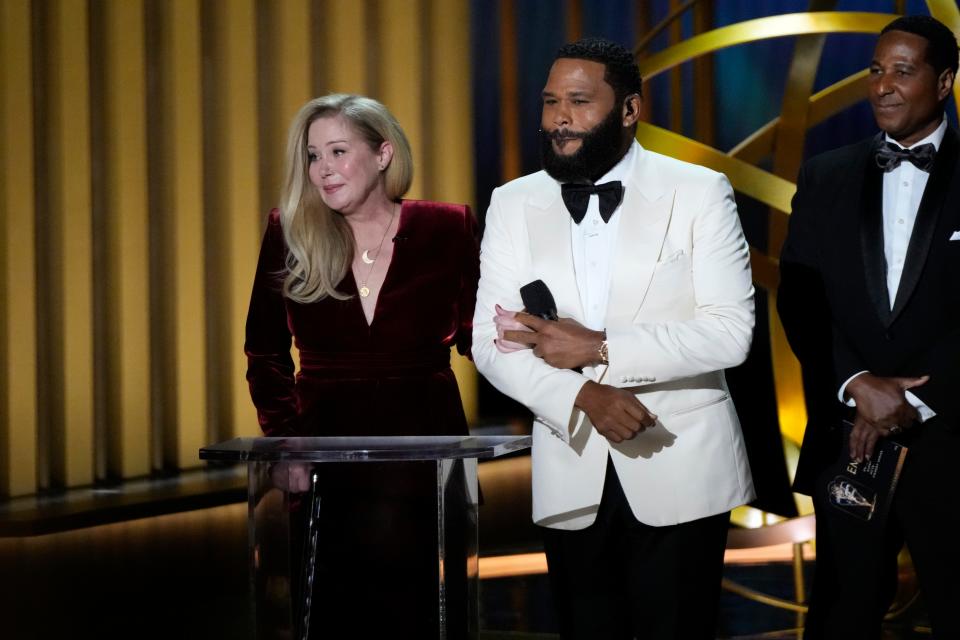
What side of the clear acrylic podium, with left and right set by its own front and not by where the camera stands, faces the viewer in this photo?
front

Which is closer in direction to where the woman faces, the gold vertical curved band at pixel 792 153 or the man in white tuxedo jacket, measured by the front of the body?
the man in white tuxedo jacket

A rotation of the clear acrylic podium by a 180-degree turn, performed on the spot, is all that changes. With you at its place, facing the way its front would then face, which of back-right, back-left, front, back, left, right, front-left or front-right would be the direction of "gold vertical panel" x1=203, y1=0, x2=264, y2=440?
front

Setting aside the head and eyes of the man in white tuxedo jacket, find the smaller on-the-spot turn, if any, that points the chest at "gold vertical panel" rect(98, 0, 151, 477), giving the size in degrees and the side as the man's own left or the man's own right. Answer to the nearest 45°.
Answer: approximately 90° to the man's own right

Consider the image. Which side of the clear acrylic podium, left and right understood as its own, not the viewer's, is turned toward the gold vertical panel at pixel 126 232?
back

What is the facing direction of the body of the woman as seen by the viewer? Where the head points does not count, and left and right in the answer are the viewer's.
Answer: facing the viewer

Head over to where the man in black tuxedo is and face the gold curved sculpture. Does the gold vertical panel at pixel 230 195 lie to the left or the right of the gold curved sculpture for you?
left

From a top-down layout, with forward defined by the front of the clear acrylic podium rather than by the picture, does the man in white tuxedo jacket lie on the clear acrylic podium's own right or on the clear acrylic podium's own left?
on the clear acrylic podium's own left

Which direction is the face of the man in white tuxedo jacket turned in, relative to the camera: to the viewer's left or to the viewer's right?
to the viewer's left

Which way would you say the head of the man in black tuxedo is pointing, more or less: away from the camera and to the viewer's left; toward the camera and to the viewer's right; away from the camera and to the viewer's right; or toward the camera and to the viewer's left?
toward the camera and to the viewer's left

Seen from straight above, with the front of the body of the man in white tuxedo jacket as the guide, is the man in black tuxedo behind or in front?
behind

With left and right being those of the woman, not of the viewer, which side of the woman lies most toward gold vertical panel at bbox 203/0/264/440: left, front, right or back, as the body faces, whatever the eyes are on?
back

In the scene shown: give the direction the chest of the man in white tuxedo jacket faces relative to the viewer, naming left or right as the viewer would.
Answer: facing the viewer and to the left of the viewer
